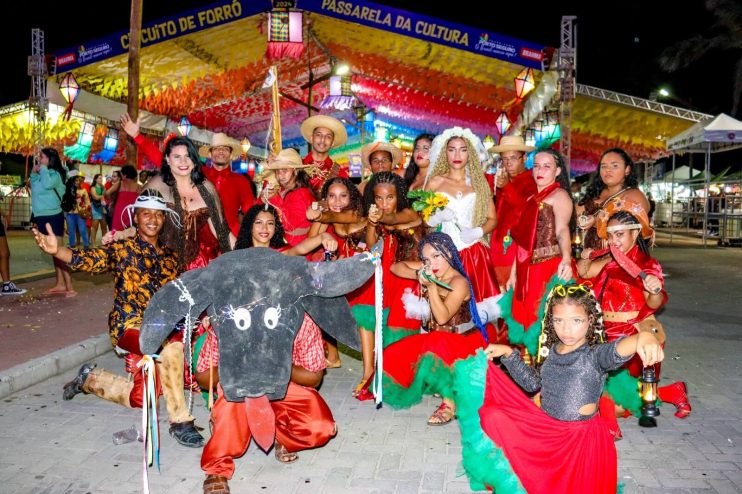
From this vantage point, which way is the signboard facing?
toward the camera

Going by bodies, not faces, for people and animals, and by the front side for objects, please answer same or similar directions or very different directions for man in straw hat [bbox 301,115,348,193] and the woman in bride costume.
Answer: same or similar directions

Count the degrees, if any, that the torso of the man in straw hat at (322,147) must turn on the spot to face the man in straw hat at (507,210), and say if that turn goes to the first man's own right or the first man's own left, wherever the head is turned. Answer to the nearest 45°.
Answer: approximately 45° to the first man's own left

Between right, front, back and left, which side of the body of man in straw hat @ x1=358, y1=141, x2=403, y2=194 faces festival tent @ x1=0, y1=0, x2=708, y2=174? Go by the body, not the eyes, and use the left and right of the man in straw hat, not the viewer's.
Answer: back

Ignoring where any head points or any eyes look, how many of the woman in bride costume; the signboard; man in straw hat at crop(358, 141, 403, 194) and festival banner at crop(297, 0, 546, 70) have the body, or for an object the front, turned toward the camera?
4

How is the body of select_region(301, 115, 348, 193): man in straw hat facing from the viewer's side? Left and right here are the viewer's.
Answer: facing the viewer

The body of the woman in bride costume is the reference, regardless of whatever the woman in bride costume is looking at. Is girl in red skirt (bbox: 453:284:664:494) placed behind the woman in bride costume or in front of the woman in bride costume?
in front

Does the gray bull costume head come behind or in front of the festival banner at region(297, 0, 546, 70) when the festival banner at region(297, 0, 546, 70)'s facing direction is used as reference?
in front

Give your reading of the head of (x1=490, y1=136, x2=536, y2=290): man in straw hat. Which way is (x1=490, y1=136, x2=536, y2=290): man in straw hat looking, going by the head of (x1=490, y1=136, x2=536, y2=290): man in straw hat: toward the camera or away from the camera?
toward the camera

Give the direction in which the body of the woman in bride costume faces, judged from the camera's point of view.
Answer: toward the camera

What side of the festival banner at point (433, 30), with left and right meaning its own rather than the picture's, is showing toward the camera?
front
